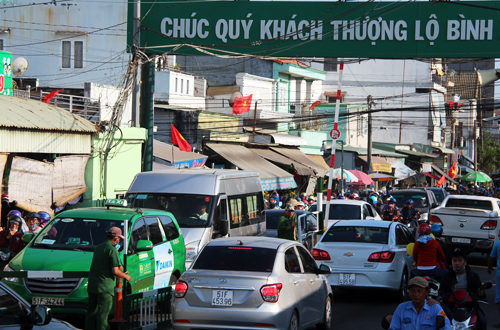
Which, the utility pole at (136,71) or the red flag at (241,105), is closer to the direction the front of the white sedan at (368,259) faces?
the red flag

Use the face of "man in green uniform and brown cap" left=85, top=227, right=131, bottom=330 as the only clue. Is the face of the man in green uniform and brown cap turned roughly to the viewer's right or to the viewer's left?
to the viewer's right

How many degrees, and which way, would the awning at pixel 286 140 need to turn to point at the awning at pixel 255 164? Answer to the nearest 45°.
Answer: approximately 45° to its right

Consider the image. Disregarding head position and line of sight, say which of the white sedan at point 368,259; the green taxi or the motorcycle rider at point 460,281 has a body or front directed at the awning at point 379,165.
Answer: the white sedan

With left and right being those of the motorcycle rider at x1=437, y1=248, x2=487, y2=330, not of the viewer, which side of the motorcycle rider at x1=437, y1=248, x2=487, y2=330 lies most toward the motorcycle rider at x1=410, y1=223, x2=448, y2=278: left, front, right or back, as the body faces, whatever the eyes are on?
back

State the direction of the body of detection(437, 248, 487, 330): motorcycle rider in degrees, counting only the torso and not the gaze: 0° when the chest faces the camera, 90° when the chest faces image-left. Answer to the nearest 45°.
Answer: approximately 0°

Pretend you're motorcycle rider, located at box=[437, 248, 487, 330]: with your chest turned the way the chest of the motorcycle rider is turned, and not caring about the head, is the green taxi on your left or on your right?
on your right

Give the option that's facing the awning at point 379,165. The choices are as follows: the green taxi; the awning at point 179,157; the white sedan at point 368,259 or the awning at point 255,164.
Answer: the white sedan

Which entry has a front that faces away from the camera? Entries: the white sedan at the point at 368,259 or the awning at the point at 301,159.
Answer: the white sedan

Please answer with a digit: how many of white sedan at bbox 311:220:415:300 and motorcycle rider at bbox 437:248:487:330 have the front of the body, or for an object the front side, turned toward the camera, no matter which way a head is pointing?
1

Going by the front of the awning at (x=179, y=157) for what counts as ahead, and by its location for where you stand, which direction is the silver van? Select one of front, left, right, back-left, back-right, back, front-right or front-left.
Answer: front-right

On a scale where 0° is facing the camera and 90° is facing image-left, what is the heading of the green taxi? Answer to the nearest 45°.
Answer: approximately 45°

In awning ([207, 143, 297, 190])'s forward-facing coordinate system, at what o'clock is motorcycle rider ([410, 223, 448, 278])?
The motorcycle rider is roughly at 1 o'clock from the awning.

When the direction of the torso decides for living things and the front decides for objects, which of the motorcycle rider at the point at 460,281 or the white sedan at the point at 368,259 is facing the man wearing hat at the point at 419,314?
the motorcycle rider

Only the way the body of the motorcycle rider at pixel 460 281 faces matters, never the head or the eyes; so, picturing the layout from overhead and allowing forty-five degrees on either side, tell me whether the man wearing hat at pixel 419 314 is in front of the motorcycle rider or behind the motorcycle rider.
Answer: in front

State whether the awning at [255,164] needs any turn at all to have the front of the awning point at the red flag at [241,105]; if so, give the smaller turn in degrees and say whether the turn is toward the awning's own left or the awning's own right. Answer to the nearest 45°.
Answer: approximately 135° to the awning's own left

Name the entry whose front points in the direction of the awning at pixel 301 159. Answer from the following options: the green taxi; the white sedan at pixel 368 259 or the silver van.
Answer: the white sedan

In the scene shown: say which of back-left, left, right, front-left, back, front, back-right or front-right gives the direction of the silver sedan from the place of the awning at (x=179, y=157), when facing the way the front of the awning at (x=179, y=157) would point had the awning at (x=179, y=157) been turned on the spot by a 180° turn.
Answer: back-left
